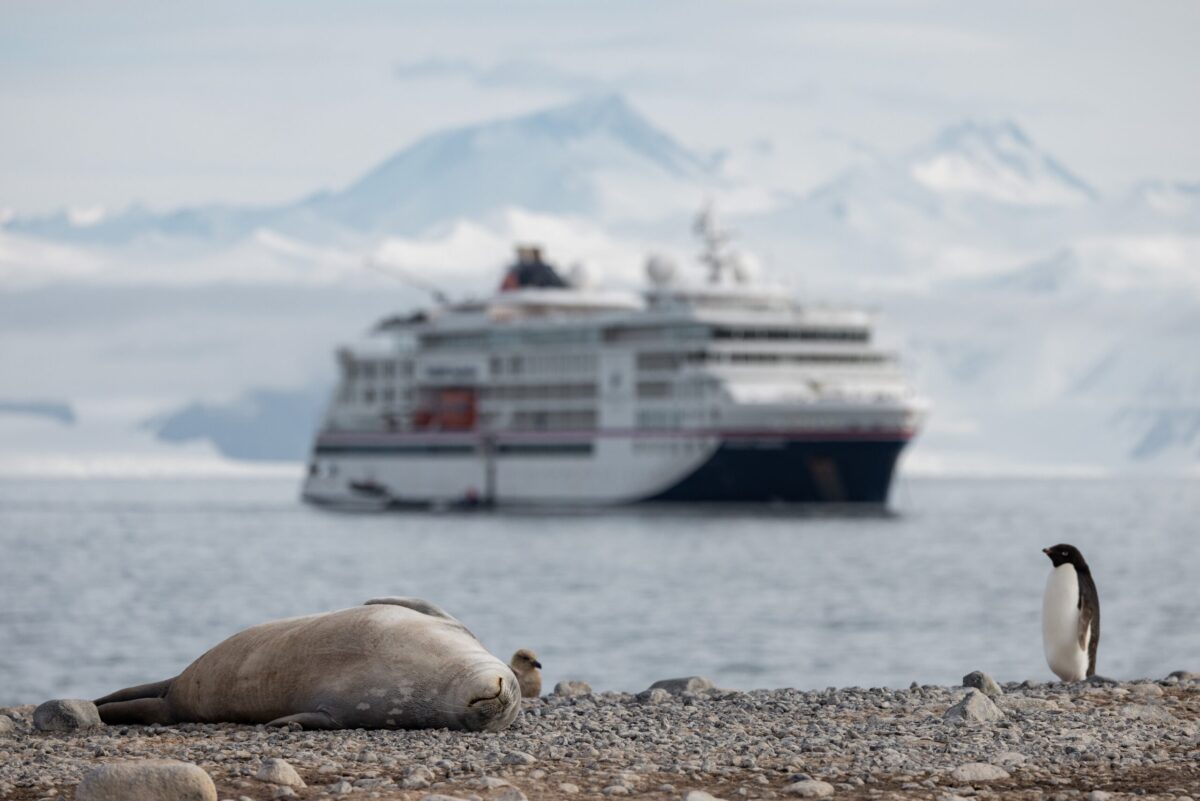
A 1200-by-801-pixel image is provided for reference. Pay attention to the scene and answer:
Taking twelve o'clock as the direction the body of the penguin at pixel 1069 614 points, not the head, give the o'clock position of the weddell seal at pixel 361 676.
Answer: The weddell seal is roughly at 12 o'clock from the penguin.

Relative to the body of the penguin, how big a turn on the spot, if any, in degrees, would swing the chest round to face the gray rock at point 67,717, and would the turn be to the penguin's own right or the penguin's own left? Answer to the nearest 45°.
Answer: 0° — it already faces it

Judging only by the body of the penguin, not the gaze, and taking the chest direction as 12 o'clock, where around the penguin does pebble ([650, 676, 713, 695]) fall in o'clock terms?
The pebble is roughly at 1 o'clock from the penguin.

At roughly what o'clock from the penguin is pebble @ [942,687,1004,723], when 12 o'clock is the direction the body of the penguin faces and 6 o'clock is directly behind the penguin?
The pebble is roughly at 11 o'clock from the penguin.

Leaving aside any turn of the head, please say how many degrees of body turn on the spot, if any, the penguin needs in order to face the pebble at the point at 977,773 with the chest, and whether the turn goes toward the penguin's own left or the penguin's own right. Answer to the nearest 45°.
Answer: approximately 45° to the penguin's own left

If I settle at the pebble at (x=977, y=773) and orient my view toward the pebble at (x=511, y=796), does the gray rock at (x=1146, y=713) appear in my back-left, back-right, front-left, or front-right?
back-right

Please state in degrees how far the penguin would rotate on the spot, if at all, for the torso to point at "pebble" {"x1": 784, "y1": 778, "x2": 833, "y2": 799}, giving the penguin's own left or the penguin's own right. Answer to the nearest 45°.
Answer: approximately 45° to the penguin's own left

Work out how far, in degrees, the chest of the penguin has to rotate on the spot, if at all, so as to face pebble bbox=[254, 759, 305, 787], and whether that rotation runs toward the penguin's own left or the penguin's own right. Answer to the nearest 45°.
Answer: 0° — it already faces it

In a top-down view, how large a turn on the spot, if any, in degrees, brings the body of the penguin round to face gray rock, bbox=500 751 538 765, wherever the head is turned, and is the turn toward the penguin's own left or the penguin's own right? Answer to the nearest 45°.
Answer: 0° — it already faces it

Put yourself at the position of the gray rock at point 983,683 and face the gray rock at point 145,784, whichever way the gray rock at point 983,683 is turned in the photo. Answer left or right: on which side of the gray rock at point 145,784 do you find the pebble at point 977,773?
left
